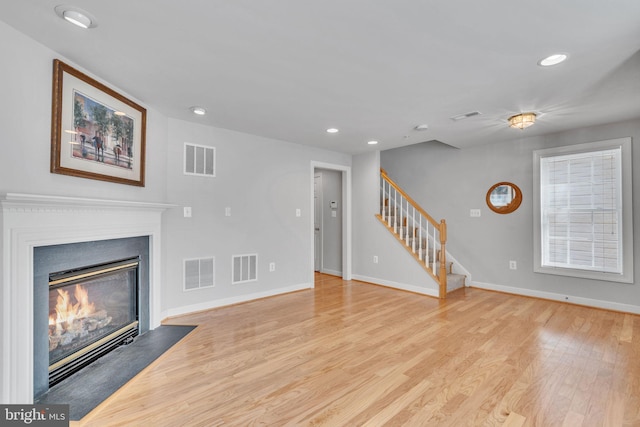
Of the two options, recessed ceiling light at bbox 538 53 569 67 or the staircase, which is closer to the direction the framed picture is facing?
the recessed ceiling light

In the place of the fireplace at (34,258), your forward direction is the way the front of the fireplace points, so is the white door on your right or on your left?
on your left

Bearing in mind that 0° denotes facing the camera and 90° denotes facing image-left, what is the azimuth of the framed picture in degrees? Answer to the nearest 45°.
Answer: approximately 315°

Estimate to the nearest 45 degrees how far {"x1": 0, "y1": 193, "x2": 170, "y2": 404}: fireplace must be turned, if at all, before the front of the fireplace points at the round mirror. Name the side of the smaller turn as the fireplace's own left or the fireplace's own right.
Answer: approximately 45° to the fireplace's own left

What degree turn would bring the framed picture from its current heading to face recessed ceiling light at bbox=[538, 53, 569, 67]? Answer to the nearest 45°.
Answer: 0° — it already faces it

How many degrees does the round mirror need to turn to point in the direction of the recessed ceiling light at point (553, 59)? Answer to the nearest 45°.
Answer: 0° — it already faces it

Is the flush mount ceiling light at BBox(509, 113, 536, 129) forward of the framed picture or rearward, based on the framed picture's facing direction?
forward

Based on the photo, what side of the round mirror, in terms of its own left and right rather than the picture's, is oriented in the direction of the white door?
right
